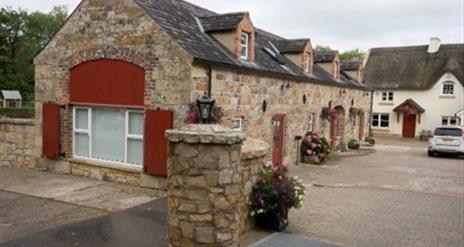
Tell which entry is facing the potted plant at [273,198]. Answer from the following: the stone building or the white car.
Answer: the stone building

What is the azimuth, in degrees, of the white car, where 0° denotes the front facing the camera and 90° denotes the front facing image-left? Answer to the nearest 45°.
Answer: approximately 180°

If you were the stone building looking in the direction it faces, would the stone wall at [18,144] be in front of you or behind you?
behind

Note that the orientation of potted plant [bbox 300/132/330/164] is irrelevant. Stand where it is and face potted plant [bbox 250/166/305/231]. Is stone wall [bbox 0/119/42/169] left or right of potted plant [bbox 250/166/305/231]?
right

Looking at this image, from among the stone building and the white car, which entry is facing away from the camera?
the white car

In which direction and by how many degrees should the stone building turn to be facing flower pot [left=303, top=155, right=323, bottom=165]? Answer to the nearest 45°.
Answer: approximately 90° to its left

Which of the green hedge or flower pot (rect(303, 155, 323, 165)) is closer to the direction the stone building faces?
the flower pot

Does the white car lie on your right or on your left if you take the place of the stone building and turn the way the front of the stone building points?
on your left

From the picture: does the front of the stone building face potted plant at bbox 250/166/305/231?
no
